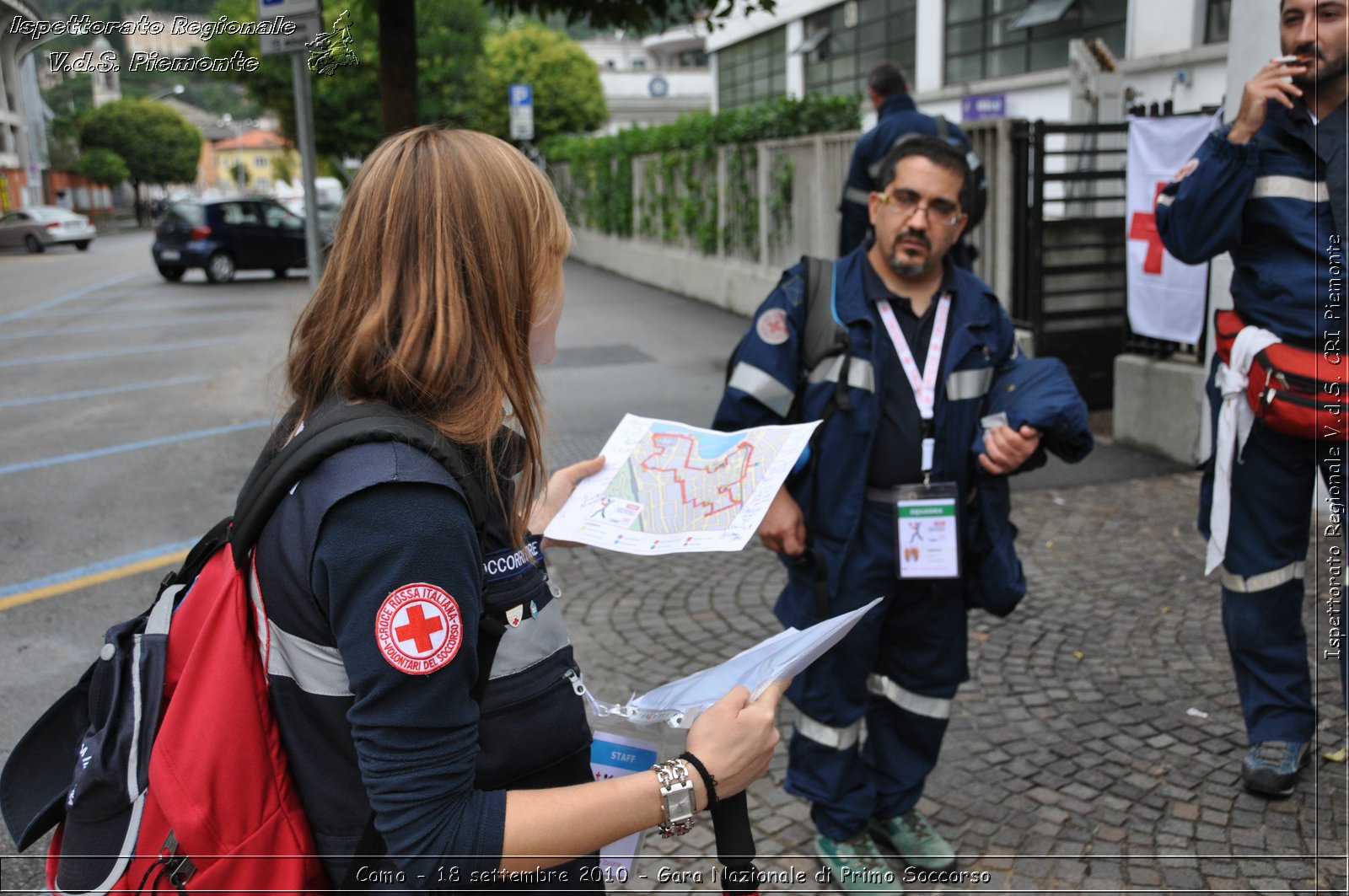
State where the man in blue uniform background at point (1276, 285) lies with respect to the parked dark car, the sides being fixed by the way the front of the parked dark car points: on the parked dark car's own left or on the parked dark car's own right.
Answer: on the parked dark car's own right

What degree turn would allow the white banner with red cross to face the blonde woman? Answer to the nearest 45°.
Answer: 0° — it already faces them

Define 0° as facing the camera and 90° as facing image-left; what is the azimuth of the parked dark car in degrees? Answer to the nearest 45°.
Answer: approximately 225°

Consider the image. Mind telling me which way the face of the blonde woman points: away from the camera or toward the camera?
away from the camera
